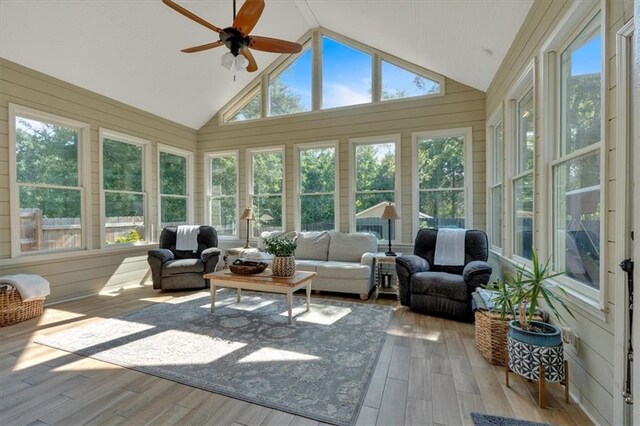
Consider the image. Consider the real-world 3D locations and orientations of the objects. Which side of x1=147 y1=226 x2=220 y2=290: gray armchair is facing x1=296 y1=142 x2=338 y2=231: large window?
left

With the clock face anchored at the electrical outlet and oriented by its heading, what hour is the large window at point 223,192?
The large window is roughly at 2 o'clock from the electrical outlet.

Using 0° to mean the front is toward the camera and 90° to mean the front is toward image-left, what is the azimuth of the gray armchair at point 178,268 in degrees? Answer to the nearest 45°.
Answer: approximately 0°

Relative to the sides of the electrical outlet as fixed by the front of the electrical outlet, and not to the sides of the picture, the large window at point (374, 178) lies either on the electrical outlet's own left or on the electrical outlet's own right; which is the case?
on the electrical outlet's own right

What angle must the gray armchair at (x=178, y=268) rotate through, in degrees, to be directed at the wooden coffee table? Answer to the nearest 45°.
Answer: approximately 45° to its left

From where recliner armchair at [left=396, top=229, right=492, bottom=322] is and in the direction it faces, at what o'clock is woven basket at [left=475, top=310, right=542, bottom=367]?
The woven basket is roughly at 10 o'clock from the recliner armchair.

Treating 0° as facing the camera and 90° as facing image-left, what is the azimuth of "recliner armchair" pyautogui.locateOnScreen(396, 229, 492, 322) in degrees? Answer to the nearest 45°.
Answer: approximately 45°

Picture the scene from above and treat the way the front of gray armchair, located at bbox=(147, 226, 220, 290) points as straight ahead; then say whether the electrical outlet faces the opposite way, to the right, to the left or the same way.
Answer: to the right

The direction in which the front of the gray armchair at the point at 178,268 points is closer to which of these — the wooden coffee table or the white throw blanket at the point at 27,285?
the wooden coffee table

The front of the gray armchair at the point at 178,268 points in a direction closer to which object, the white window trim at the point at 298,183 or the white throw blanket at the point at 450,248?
the white throw blanket

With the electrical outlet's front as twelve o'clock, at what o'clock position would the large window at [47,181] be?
The large window is roughly at 1 o'clock from the electrical outlet.

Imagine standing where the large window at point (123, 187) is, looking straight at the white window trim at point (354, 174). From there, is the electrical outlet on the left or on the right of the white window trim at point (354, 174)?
right

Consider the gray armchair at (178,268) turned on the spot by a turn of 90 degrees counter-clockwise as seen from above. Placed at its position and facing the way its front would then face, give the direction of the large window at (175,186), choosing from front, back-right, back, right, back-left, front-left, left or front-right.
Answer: left
